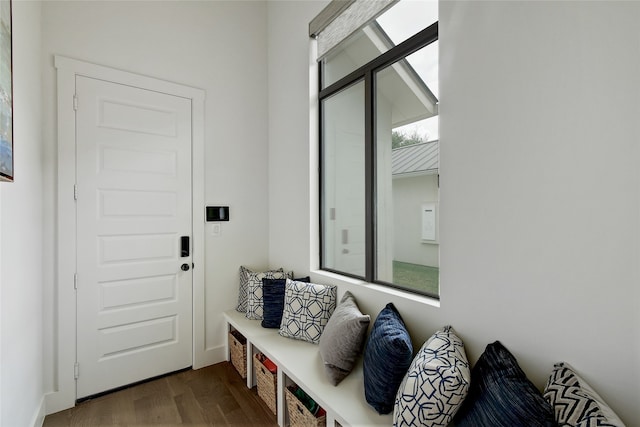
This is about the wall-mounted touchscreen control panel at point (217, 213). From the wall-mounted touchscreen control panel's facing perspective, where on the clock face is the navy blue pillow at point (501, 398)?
The navy blue pillow is roughly at 11 o'clock from the wall-mounted touchscreen control panel.

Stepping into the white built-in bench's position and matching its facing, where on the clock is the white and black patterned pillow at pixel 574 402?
The white and black patterned pillow is roughly at 9 o'clock from the white built-in bench.

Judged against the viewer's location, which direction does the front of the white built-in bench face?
facing the viewer and to the left of the viewer

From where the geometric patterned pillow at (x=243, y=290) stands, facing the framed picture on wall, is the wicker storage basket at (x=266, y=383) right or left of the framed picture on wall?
left

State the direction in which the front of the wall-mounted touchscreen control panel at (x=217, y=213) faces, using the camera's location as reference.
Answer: facing the viewer

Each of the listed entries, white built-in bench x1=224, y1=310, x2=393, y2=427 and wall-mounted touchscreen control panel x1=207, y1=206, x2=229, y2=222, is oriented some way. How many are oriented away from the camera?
0

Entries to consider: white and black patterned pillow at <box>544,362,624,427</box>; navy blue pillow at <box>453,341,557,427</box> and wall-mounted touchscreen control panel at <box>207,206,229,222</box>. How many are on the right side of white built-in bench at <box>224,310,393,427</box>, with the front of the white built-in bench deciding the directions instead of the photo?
1

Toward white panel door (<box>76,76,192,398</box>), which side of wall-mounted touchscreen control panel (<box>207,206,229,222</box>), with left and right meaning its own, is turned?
right

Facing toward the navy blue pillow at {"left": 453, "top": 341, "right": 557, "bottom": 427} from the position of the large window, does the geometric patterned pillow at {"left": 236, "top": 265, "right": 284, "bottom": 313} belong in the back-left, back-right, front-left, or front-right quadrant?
back-right
